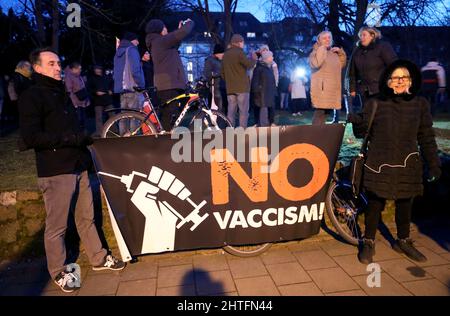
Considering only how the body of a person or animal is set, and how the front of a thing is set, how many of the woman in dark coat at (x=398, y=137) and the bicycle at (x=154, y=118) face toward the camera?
1

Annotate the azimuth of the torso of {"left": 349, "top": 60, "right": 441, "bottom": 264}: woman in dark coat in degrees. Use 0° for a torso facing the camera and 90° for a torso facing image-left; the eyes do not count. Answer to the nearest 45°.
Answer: approximately 0°

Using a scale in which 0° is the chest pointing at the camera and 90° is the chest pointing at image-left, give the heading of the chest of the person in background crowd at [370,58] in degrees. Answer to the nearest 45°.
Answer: approximately 45°

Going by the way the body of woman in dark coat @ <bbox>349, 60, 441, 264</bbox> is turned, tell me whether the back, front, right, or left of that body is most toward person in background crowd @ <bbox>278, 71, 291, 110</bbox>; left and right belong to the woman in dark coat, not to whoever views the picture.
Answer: back

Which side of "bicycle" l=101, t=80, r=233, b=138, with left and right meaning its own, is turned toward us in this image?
right

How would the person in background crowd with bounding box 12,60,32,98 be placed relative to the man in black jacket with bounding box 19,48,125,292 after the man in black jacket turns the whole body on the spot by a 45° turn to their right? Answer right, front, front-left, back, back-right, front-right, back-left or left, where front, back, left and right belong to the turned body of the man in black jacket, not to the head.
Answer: back

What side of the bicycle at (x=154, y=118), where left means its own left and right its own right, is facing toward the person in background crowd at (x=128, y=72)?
left

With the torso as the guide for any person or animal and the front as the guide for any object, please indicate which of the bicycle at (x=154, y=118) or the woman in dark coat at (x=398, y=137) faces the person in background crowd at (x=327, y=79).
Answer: the bicycle

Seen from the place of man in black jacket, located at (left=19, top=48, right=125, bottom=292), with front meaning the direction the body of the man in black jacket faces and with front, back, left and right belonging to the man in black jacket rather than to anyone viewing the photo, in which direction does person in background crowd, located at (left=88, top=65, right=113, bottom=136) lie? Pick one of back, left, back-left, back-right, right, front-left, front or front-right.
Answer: back-left
